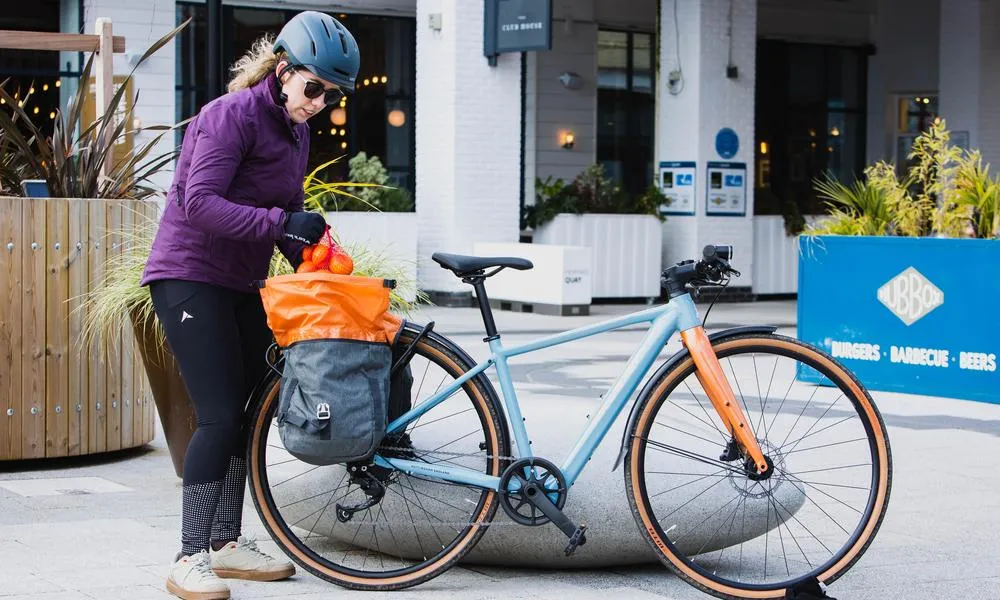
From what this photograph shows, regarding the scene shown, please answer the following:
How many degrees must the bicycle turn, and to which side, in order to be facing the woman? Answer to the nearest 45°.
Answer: approximately 180°

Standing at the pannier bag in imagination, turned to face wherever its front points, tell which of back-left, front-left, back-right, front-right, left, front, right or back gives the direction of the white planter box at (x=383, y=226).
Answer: back

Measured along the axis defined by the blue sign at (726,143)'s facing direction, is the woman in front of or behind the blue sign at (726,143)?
in front

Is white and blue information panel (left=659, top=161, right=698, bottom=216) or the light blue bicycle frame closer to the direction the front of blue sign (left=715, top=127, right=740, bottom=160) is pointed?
the light blue bicycle frame

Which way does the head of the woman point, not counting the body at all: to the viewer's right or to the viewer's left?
to the viewer's right

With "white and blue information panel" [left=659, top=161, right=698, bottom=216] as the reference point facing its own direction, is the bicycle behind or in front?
in front

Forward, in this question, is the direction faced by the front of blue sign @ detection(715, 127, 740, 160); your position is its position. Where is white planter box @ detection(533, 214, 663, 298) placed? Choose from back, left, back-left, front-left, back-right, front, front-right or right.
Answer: front-right

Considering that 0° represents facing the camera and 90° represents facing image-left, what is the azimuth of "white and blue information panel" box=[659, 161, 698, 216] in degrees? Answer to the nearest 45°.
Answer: approximately 0°

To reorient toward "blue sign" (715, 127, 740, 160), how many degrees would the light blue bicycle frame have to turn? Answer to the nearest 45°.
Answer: approximately 90° to its left

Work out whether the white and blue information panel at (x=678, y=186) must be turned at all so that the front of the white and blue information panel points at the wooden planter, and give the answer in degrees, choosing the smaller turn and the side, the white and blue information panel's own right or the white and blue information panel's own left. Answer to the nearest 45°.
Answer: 0° — it already faces it

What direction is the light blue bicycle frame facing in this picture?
to the viewer's right

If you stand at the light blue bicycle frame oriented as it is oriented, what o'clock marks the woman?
The woman is roughly at 6 o'clock from the light blue bicycle frame.

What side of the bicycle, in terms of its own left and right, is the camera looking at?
right

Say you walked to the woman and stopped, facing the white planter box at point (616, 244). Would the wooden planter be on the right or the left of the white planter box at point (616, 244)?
left

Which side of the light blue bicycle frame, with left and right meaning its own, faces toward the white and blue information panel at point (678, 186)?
left

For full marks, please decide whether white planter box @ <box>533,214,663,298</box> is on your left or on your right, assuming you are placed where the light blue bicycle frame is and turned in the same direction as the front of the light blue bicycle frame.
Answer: on your left

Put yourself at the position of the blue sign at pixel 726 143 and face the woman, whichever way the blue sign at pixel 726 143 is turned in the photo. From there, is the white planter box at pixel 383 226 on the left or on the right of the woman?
right

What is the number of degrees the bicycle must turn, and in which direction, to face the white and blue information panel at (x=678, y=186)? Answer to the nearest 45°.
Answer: approximately 90° to its left
